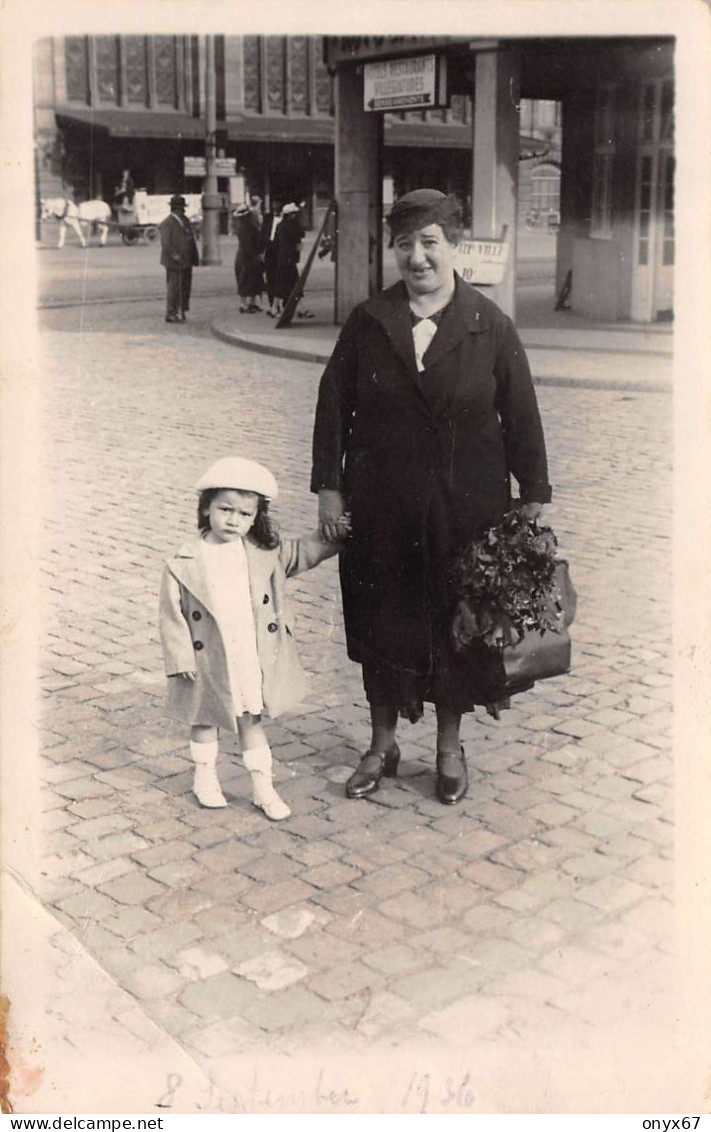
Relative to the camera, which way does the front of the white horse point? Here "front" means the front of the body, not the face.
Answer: to the viewer's left

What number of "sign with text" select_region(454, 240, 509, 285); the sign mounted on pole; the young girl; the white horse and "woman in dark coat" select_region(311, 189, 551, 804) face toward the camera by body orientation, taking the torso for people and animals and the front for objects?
4

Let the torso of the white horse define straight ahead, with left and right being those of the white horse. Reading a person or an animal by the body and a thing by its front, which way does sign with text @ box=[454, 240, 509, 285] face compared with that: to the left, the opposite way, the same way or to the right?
to the left

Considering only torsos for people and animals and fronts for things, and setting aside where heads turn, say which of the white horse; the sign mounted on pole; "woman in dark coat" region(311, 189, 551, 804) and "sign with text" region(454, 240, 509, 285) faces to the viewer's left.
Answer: the white horse

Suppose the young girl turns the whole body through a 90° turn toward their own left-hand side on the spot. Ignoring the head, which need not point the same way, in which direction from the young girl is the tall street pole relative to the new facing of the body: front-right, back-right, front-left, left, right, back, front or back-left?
left
